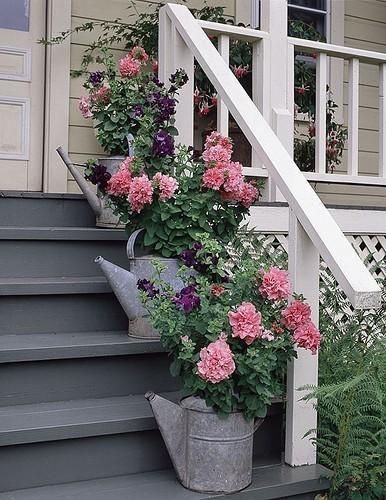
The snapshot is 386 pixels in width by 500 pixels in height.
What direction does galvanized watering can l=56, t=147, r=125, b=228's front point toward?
to the viewer's left

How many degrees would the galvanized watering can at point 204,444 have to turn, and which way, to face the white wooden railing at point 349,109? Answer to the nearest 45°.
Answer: approximately 135° to its right

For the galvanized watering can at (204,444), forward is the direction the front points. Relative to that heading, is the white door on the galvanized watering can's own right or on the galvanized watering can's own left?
on the galvanized watering can's own right

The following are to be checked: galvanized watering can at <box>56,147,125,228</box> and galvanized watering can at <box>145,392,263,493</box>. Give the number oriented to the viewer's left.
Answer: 2

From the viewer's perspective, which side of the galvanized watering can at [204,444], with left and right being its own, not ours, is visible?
left

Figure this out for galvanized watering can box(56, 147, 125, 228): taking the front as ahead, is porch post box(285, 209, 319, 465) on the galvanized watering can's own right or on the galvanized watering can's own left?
on the galvanized watering can's own left

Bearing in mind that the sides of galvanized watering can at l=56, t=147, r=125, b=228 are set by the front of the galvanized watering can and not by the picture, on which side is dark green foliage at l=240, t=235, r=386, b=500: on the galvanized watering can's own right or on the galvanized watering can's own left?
on the galvanized watering can's own left

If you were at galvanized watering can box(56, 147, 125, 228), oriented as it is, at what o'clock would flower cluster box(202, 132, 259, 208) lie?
The flower cluster is roughly at 8 o'clock from the galvanized watering can.
